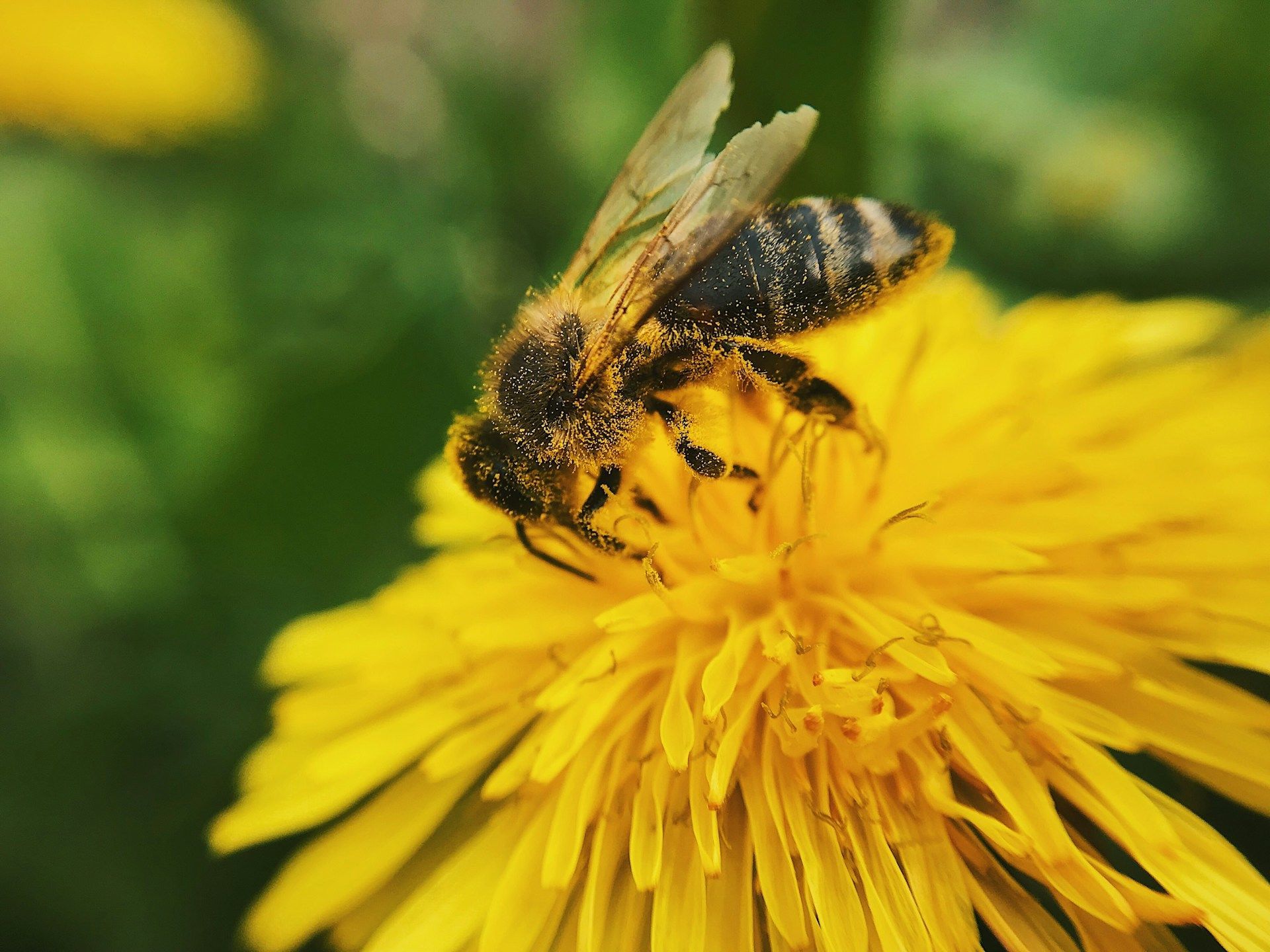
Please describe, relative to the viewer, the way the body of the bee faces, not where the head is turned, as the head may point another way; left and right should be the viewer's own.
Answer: facing to the left of the viewer

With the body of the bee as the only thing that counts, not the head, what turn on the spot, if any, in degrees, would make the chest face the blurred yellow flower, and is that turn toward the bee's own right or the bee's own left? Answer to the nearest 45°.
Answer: approximately 45° to the bee's own right
